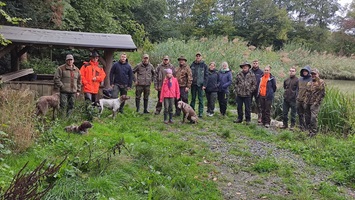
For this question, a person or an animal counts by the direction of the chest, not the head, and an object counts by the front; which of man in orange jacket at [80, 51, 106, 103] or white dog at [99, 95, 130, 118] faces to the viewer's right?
the white dog

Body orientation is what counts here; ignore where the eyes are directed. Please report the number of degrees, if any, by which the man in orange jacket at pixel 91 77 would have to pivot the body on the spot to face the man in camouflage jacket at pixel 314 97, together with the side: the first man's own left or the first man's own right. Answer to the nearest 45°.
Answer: approximately 90° to the first man's own left

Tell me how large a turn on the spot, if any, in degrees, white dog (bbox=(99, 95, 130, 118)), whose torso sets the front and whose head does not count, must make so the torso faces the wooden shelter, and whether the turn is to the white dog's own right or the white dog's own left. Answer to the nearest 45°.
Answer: approximately 135° to the white dog's own left

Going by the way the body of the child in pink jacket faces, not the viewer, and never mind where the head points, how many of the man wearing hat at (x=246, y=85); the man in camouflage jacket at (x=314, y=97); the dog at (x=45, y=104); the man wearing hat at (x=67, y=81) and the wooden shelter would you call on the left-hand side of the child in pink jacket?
2

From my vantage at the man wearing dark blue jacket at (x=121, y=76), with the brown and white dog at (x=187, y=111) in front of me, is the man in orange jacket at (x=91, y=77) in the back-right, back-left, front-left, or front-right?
back-right

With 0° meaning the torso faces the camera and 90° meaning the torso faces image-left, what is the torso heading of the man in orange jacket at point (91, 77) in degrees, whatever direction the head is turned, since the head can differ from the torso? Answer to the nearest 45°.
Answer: approximately 0°

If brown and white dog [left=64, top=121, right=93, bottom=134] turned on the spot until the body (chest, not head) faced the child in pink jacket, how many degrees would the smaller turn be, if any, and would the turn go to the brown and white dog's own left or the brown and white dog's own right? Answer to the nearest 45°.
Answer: approximately 45° to the brown and white dog's own left

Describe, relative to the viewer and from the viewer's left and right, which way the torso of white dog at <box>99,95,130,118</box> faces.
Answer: facing to the right of the viewer
